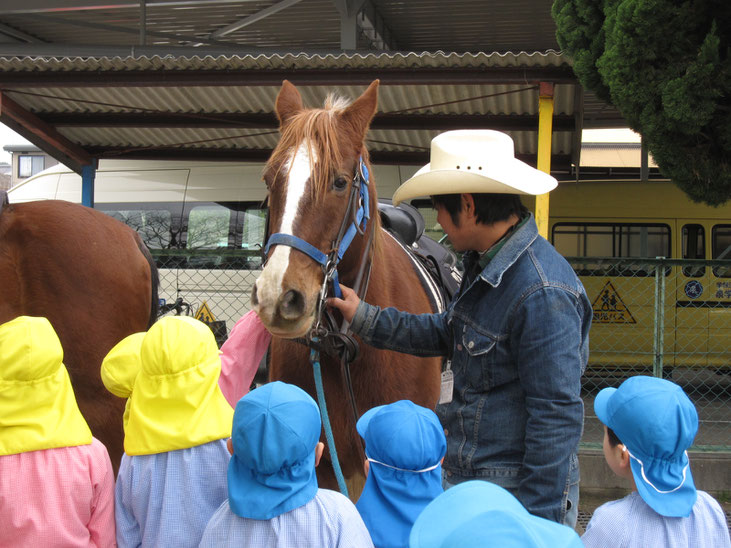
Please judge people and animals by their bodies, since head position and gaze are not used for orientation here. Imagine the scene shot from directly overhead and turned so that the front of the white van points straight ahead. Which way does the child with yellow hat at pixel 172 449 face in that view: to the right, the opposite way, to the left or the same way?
to the right

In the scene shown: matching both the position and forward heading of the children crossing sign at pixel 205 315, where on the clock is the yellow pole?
The yellow pole is roughly at 10 o'clock from the children crossing sign.

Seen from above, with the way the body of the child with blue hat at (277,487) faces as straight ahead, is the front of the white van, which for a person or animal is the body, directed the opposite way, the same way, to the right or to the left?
to the left

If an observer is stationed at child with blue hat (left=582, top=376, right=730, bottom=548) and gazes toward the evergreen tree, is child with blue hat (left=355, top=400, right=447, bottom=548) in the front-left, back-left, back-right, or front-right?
back-left

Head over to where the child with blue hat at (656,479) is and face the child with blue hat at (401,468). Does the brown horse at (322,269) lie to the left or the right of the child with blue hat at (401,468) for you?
right

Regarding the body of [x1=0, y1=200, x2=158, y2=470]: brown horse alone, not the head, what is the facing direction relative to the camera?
to the viewer's left

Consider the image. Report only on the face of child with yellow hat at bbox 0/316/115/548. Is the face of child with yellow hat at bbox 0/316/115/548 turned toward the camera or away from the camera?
away from the camera

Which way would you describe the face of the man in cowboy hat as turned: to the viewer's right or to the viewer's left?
to the viewer's left

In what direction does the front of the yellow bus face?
to the viewer's left

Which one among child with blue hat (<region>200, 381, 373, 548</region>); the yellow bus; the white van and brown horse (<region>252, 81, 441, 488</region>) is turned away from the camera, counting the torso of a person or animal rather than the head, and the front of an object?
the child with blue hat

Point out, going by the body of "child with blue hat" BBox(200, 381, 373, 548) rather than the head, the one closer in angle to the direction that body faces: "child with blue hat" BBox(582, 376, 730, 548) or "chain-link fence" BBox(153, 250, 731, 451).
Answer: the chain-link fence

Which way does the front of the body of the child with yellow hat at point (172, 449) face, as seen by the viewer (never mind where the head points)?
away from the camera

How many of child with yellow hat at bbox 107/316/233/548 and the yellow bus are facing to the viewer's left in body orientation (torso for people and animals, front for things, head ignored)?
1

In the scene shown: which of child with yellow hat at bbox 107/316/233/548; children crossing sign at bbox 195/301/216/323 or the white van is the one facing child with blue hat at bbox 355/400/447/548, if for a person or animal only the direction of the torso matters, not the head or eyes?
the children crossing sign

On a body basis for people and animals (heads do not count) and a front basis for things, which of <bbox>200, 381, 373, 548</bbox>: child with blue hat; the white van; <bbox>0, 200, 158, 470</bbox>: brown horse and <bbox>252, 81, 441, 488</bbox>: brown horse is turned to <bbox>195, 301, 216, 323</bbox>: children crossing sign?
the child with blue hat

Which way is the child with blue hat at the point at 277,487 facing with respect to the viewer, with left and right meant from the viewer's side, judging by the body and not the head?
facing away from the viewer
